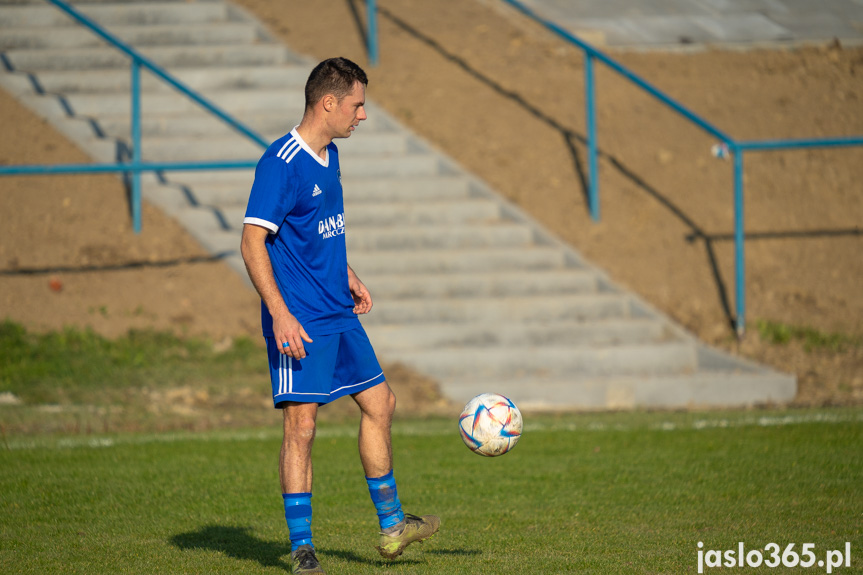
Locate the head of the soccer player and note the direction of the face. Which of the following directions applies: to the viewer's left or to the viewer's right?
to the viewer's right

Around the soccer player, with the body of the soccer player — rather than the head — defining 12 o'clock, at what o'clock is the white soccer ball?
The white soccer ball is roughly at 10 o'clock from the soccer player.

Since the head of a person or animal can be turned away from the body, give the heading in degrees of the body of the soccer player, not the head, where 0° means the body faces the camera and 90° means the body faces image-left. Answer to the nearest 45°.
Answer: approximately 315°
